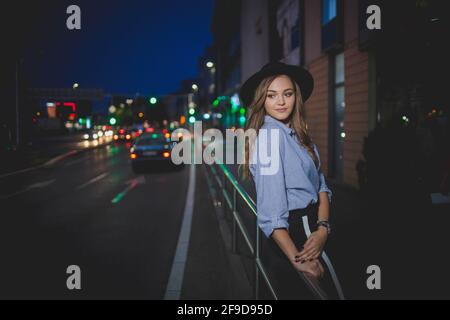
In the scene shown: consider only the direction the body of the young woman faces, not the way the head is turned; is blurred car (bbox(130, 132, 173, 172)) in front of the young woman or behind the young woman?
behind

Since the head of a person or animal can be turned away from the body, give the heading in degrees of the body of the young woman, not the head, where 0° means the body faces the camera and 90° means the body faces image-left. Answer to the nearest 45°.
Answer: approximately 315°
